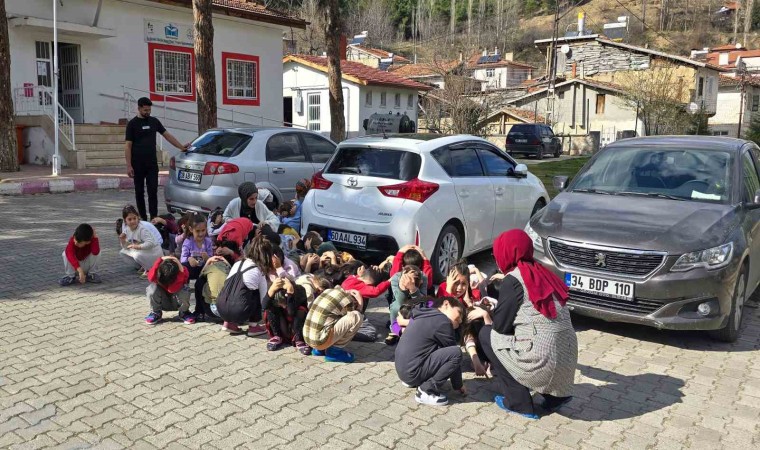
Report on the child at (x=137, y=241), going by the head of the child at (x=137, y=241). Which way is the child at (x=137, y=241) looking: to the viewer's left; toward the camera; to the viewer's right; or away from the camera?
toward the camera

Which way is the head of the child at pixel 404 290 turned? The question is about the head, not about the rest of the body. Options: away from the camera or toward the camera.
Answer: toward the camera

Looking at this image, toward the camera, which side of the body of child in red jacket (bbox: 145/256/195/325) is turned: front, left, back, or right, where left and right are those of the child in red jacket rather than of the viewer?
front

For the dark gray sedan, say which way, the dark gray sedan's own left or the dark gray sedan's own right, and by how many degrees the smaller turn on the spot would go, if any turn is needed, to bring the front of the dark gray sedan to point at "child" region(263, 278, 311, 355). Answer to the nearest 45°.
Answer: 0° — it already faces them

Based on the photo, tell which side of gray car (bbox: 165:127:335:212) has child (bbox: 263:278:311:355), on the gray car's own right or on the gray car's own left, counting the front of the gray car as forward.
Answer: on the gray car's own right

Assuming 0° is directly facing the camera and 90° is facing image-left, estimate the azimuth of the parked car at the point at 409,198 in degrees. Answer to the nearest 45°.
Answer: approximately 225°

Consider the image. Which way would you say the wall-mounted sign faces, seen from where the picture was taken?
facing the viewer and to the right of the viewer

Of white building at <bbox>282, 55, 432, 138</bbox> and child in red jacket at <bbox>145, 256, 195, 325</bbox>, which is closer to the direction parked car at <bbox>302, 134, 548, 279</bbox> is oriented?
the white building

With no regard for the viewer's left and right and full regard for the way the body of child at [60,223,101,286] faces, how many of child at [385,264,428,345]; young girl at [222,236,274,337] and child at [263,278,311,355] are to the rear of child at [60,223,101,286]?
0

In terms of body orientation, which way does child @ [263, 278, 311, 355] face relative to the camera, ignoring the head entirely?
toward the camera

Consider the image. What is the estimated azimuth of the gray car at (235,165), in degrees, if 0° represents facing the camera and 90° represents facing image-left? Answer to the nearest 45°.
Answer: approximately 225°

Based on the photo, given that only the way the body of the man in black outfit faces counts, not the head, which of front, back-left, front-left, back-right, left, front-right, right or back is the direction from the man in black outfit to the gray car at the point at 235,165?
left

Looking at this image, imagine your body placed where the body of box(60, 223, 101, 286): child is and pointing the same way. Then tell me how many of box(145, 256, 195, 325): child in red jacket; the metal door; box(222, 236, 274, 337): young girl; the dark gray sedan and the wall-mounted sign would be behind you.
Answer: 2

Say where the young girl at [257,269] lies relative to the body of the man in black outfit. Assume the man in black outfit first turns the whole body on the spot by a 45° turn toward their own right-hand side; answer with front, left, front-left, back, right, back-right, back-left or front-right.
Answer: front-left

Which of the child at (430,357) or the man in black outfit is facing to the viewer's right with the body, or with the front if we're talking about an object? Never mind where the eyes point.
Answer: the child

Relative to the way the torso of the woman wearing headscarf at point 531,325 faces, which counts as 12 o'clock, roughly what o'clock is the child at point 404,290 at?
The child is roughly at 12 o'clock from the woman wearing headscarf.
